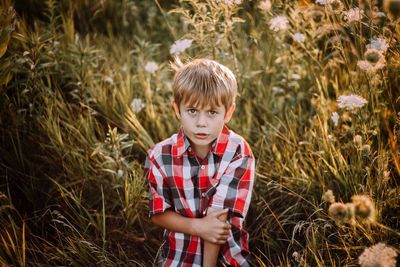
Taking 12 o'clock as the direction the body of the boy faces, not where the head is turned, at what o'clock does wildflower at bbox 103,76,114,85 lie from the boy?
The wildflower is roughly at 5 o'clock from the boy.

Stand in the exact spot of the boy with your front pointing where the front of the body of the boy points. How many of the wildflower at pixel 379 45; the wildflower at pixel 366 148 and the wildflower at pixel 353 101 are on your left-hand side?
3

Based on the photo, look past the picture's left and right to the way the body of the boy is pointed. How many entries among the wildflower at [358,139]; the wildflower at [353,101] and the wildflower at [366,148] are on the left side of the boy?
3

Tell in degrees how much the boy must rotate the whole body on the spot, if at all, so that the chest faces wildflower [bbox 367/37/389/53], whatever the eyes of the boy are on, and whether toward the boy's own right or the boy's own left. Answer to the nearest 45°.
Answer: approximately 90° to the boy's own left

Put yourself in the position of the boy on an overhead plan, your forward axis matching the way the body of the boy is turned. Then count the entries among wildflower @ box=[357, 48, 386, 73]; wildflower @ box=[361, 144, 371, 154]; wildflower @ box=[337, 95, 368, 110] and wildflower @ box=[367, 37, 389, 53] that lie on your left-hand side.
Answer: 4

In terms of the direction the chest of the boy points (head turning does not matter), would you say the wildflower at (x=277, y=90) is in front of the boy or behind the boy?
behind

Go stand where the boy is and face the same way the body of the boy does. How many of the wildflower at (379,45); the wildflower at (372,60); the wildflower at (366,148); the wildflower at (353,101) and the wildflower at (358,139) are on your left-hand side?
5

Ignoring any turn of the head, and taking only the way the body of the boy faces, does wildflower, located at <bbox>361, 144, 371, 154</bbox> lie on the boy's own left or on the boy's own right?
on the boy's own left

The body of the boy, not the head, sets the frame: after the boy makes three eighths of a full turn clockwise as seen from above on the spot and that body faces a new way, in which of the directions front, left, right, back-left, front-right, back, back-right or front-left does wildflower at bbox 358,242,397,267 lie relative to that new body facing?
back

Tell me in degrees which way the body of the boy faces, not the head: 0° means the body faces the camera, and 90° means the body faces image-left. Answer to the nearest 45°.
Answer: approximately 0°

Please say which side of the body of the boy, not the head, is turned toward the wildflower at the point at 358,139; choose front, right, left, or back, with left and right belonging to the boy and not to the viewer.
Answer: left

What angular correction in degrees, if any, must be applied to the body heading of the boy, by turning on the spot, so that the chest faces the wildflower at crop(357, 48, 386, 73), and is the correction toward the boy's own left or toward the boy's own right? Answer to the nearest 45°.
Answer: approximately 90° to the boy's own left

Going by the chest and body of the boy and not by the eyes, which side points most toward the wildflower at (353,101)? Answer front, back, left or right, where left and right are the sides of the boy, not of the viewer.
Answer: left

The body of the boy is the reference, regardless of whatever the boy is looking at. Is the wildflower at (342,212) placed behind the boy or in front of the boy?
in front
